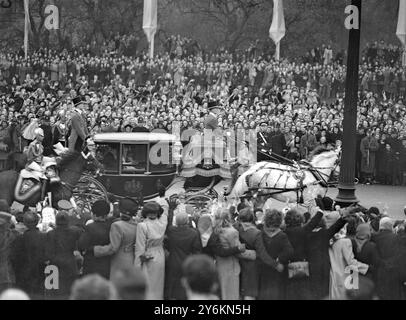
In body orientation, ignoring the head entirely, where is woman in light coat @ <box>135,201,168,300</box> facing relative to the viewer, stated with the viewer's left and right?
facing away from the viewer

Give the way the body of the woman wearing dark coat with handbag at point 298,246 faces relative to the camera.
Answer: away from the camera

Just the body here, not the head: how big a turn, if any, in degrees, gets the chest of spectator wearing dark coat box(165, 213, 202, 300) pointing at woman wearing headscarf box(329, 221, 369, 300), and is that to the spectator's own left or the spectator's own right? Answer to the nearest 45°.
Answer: approximately 90° to the spectator's own right

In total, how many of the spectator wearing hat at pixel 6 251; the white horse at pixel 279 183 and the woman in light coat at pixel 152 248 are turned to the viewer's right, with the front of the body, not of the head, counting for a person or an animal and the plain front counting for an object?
1

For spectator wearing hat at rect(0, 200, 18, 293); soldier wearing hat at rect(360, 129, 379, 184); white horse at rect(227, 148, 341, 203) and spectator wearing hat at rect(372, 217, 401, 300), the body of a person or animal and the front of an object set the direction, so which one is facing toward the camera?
soldier wearing hat at rect(360, 129, 379, 184)

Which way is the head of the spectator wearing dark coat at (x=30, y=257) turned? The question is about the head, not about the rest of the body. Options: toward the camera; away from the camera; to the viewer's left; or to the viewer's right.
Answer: away from the camera

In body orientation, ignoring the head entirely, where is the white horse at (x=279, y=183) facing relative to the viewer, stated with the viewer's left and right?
facing to the right of the viewer

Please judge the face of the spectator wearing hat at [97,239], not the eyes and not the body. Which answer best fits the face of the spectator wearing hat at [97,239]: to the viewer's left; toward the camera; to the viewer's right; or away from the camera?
away from the camera

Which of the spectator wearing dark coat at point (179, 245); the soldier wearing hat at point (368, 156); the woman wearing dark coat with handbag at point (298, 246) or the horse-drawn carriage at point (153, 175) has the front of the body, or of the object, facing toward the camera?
the soldier wearing hat at point (368, 156)

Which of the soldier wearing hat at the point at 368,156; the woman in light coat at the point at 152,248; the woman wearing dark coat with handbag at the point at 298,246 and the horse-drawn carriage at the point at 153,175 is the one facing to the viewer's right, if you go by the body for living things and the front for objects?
the horse-drawn carriage

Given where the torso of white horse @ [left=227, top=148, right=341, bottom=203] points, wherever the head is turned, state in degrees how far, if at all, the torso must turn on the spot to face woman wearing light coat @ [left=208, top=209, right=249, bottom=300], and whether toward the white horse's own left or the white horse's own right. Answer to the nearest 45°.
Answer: approximately 90° to the white horse's own right

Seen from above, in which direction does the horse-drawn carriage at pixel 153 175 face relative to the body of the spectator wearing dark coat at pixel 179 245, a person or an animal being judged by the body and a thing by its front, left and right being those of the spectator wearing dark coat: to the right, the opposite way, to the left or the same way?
to the right

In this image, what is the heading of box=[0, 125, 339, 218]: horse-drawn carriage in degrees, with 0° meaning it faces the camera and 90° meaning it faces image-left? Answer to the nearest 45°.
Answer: approximately 270°

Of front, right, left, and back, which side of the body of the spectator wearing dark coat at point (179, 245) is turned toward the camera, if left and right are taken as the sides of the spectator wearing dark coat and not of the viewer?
back

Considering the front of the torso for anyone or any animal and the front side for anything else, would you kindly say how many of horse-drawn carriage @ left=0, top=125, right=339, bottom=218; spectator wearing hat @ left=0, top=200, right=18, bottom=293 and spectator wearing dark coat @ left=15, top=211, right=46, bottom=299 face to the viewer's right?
1

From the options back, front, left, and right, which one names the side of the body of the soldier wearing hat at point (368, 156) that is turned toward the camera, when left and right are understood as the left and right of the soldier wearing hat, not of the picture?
front

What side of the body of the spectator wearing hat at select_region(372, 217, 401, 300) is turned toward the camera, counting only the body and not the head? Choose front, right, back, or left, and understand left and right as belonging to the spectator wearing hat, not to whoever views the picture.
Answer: back
